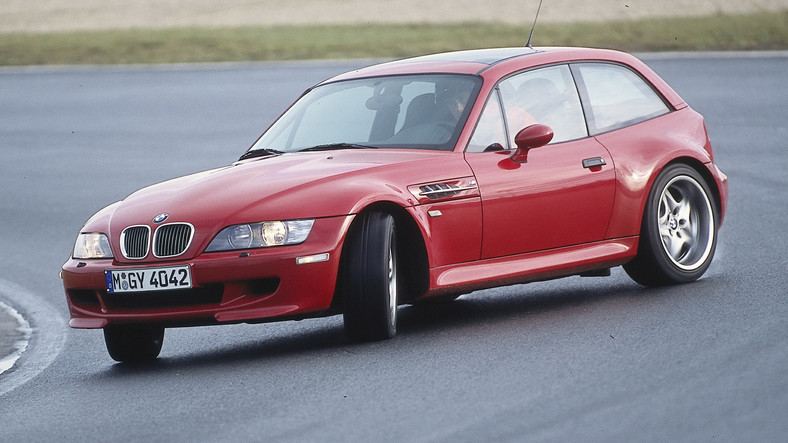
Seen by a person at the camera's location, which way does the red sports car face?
facing the viewer and to the left of the viewer
